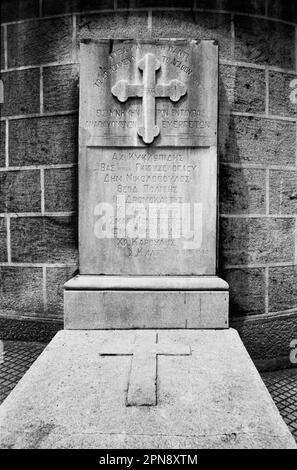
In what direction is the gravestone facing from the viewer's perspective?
toward the camera
